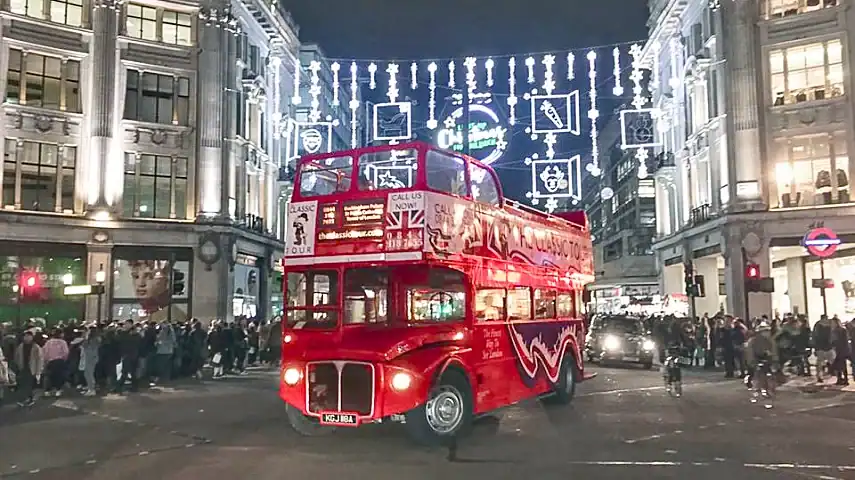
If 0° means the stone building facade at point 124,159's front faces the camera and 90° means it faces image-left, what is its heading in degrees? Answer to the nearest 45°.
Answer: approximately 315°

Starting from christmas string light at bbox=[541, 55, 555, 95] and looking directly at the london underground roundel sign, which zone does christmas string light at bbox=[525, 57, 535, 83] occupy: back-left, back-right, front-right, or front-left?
back-right

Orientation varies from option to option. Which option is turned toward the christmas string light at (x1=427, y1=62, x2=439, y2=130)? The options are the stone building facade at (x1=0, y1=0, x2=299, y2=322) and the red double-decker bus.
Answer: the stone building facade

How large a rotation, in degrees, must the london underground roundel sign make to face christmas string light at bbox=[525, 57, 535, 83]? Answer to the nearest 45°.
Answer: approximately 90° to its right

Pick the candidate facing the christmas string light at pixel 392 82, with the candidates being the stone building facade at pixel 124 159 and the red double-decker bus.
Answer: the stone building facade

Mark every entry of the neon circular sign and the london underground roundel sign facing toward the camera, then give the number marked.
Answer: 2

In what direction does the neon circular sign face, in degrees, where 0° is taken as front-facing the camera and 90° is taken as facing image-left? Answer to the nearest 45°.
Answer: approximately 0°

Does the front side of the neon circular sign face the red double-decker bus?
yes

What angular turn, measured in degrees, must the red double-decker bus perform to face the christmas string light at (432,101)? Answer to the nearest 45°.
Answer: approximately 135° to its right
